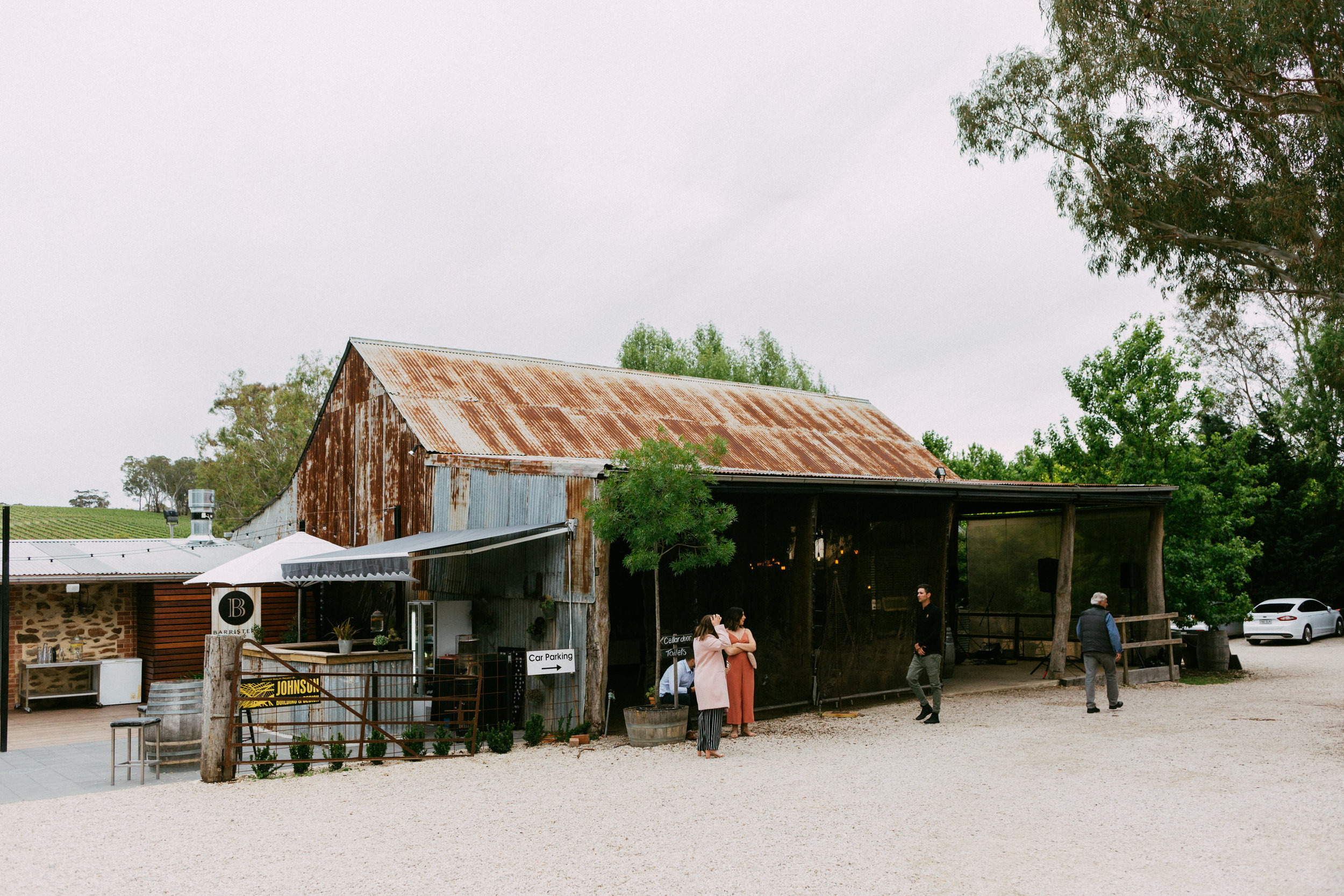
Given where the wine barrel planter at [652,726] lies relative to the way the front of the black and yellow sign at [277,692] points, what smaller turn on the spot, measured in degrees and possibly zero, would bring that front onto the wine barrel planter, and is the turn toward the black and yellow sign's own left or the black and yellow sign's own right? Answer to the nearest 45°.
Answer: approximately 90° to the black and yellow sign's own left

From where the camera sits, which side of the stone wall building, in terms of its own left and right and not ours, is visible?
front

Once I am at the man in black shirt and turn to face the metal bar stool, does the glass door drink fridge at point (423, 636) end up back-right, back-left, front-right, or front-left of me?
front-right

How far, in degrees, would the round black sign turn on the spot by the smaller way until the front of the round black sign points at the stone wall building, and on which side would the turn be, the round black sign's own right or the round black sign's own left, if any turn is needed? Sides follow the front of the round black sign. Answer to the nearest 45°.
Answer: approximately 135° to the round black sign's own right

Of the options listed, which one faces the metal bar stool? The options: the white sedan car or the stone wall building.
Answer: the stone wall building

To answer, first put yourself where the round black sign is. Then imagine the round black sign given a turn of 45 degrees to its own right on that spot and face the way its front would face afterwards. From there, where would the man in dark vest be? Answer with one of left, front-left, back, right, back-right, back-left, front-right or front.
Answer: left

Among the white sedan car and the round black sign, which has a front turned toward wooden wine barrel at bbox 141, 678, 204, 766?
the round black sign

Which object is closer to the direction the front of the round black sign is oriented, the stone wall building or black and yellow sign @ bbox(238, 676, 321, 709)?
the black and yellow sign

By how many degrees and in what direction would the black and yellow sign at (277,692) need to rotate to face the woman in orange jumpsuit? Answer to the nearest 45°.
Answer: approximately 90° to its left

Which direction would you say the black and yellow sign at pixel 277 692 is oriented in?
toward the camera

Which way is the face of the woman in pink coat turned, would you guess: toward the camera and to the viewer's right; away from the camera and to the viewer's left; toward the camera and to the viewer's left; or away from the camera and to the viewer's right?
away from the camera and to the viewer's right
